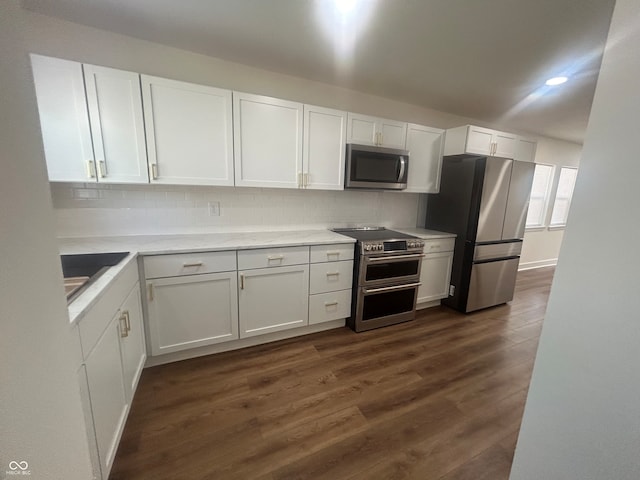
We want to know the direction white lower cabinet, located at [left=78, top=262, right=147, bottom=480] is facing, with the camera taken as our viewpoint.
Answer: facing to the right of the viewer

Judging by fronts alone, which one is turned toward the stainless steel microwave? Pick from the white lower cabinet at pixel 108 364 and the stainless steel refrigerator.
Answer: the white lower cabinet

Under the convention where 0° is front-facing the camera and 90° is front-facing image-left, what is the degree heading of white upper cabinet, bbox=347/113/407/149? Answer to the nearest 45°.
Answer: approximately 315°

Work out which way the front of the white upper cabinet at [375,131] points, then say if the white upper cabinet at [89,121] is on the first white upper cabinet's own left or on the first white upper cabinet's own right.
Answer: on the first white upper cabinet's own right

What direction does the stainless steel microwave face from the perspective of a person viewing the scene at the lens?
facing the viewer and to the right of the viewer

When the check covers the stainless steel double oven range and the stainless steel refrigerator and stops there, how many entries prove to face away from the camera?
0

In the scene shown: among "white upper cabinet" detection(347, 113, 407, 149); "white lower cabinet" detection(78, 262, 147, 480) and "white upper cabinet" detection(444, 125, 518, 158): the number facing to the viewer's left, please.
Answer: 0

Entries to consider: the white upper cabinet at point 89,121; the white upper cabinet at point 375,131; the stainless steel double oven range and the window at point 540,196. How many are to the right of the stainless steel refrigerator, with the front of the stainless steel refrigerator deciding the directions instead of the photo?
3

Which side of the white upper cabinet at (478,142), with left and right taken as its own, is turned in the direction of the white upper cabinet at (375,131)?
right

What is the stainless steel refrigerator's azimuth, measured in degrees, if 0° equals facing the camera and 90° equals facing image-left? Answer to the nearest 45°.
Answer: approximately 315°

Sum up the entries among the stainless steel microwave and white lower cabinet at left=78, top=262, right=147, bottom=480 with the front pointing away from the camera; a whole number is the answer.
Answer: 0

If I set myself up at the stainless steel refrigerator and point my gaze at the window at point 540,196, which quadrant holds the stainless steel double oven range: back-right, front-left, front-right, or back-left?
back-left

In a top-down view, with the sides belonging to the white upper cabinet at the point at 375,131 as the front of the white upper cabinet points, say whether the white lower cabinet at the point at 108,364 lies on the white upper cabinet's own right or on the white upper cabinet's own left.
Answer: on the white upper cabinet's own right

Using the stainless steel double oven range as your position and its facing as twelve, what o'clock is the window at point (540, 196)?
The window is roughly at 9 o'clock from the stainless steel double oven range.
